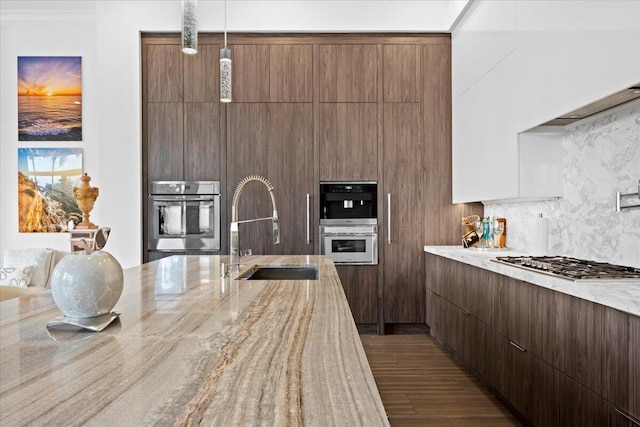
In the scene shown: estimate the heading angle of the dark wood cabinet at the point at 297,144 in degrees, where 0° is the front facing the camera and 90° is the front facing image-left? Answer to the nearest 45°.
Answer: approximately 0°

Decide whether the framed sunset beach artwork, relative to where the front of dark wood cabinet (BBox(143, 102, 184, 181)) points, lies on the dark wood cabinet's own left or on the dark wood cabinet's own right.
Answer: on the dark wood cabinet's own right

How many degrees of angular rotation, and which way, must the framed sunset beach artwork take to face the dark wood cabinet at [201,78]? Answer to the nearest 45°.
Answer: approximately 45° to its left

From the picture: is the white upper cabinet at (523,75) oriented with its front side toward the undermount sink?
yes

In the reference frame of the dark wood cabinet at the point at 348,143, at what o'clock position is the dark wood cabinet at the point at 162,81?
the dark wood cabinet at the point at 162,81 is roughly at 3 o'clock from the dark wood cabinet at the point at 348,143.

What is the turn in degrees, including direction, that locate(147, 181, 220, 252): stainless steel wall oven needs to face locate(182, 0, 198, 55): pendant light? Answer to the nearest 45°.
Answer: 0° — it already faces it

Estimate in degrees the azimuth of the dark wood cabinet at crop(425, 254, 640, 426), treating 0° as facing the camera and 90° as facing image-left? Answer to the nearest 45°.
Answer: approximately 45°

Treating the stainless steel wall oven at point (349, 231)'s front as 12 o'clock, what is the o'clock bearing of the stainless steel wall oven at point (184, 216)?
the stainless steel wall oven at point (184, 216) is roughly at 3 o'clock from the stainless steel wall oven at point (349, 231).

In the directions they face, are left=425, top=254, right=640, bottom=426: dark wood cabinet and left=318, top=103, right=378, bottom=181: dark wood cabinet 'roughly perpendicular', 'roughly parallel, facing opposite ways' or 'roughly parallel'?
roughly perpendicular

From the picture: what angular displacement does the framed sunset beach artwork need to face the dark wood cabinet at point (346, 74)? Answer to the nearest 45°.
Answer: approximately 45° to its left

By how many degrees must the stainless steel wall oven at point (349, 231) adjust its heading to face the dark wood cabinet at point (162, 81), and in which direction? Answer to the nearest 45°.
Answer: approximately 90° to its right
